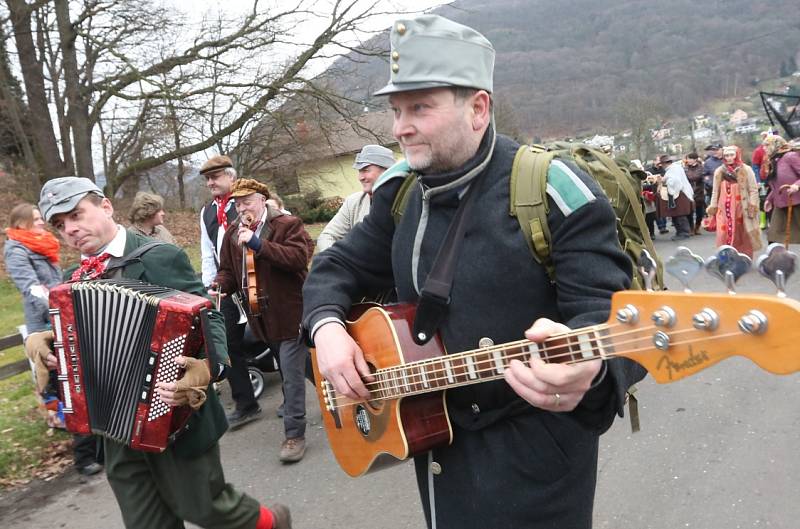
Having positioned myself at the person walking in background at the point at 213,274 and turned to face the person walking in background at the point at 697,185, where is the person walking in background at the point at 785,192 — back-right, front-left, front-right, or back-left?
front-right

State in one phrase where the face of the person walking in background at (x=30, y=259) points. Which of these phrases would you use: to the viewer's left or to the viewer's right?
to the viewer's right

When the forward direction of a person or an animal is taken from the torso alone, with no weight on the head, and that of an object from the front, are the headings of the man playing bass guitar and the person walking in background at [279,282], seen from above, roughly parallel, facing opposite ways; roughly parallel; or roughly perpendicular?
roughly parallel

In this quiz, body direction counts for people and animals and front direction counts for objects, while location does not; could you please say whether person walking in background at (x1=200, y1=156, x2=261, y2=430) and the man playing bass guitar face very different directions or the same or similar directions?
same or similar directions

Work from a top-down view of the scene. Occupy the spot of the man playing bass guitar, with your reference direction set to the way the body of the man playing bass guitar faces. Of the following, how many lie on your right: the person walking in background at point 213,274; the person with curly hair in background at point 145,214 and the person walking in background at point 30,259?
3

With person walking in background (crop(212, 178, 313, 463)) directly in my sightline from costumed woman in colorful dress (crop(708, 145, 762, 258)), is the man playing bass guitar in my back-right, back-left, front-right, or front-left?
front-left

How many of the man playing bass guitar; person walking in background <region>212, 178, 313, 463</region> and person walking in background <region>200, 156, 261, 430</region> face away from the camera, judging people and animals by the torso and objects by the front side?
0

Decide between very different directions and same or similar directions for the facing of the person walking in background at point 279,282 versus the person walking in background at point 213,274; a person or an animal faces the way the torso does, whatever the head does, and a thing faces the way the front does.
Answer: same or similar directions

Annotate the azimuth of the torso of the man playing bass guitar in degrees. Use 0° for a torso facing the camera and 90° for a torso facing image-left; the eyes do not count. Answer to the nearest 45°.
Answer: approximately 45°

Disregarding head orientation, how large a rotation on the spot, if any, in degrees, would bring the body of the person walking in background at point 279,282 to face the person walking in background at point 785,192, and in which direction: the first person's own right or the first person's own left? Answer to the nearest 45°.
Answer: approximately 135° to the first person's own left

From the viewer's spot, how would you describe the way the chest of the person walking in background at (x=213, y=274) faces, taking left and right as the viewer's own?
facing the viewer and to the left of the viewer

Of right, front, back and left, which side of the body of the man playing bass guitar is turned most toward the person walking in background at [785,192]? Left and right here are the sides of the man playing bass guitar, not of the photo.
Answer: back

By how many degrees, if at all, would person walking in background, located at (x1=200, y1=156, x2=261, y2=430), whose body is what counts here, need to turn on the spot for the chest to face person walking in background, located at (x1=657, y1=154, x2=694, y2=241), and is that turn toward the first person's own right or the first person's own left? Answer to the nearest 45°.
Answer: approximately 180°
